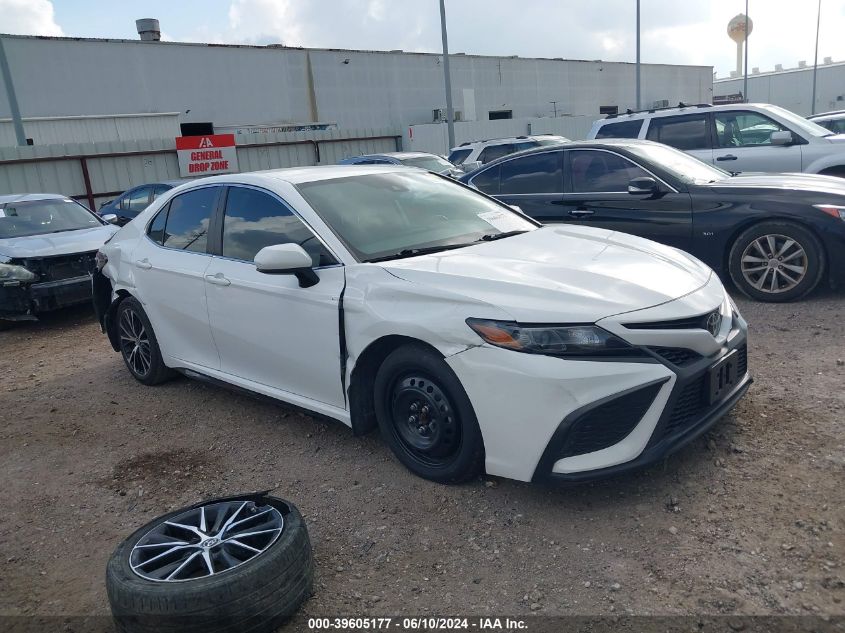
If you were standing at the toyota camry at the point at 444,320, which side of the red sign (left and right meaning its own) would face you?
front

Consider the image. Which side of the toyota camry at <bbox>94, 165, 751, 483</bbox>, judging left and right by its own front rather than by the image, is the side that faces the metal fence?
back

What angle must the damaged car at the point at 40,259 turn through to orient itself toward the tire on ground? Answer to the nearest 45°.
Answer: approximately 45° to its right

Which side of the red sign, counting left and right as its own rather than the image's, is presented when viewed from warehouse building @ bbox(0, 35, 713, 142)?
back

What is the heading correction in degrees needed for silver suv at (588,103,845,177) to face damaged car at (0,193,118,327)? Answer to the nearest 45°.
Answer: approximately 90° to its right

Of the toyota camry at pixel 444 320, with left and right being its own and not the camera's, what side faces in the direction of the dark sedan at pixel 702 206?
left

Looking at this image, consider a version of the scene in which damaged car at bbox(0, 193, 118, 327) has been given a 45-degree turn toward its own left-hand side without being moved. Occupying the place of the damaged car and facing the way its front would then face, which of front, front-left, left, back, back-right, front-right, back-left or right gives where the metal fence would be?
left

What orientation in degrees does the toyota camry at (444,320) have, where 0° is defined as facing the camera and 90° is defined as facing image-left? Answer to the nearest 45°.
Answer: approximately 315°

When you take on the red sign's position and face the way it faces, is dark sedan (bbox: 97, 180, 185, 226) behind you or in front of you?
in front

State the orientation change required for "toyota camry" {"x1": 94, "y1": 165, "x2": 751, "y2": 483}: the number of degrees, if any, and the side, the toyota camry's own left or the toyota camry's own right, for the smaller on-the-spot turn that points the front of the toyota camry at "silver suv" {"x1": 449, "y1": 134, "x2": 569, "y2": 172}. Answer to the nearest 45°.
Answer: approximately 135° to the toyota camry's own left
